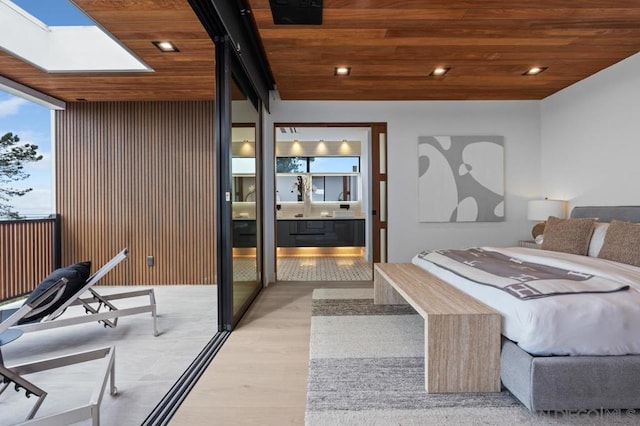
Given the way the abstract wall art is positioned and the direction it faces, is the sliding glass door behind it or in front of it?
in front

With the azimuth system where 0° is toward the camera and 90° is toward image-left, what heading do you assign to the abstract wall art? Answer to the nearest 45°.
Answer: approximately 0°
